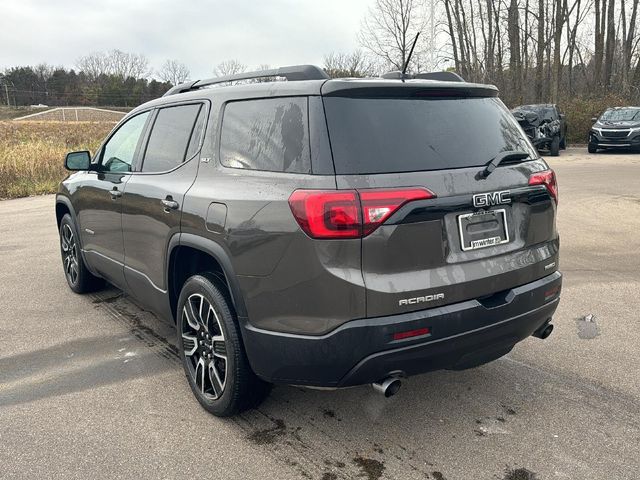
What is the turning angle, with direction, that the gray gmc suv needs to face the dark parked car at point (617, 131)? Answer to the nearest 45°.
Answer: approximately 90° to its right

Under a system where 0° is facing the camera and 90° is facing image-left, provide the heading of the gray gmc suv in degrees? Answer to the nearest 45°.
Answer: approximately 135°

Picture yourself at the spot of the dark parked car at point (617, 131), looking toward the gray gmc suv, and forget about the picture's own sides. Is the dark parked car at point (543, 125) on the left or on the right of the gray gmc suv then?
right
